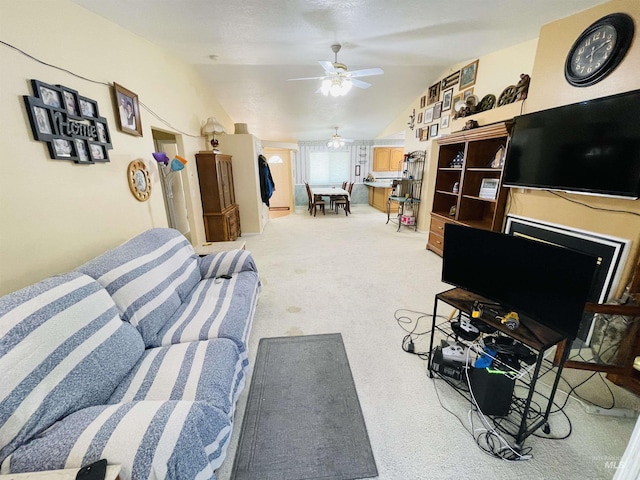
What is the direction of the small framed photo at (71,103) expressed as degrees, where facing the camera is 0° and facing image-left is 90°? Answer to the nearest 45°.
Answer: approximately 315°

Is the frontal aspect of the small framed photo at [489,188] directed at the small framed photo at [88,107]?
yes

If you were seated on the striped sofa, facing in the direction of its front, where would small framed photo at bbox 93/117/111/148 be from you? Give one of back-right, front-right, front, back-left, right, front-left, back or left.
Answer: back-left

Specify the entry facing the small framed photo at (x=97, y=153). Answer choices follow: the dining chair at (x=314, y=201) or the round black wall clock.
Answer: the round black wall clock

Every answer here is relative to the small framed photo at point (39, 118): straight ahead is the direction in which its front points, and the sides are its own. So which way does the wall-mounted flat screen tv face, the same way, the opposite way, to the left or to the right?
the opposite way

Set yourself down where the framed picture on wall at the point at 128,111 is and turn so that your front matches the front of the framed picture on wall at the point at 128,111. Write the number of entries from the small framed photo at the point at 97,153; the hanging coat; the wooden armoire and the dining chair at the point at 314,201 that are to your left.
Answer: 3

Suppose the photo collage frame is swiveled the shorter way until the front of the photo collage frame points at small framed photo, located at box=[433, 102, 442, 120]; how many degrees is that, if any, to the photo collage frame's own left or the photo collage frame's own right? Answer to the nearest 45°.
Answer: approximately 45° to the photo collage frame's own left

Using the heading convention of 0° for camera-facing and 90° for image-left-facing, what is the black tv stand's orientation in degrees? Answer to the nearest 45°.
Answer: approximately 45°

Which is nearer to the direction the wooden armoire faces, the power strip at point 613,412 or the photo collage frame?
the power strip

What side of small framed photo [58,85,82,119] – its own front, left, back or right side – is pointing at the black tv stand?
front

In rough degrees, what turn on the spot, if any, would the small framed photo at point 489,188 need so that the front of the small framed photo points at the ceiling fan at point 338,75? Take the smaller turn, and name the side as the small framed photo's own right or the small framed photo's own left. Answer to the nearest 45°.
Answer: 0° — it already faces it

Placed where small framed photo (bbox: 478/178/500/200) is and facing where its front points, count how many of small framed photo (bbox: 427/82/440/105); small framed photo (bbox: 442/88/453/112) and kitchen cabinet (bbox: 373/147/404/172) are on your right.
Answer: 3

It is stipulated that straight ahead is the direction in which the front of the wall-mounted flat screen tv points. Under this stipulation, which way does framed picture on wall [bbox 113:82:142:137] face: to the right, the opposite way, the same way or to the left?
the opposite way

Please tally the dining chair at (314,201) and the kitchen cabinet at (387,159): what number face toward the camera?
1

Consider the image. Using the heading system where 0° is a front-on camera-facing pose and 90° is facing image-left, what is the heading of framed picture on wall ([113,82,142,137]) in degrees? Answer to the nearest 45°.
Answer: approximately 315°

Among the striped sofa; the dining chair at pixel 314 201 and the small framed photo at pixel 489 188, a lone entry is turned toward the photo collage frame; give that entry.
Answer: the small framed photo
